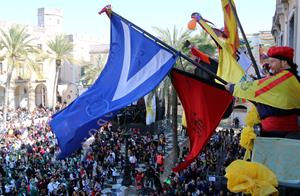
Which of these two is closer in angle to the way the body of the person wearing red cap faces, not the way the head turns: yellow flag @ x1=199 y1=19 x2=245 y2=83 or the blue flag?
the blue flag

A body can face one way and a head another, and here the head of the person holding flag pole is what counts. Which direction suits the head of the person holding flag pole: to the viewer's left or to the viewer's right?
to the viewer's left

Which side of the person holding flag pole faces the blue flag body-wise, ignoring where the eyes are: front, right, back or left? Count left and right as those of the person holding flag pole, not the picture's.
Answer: front

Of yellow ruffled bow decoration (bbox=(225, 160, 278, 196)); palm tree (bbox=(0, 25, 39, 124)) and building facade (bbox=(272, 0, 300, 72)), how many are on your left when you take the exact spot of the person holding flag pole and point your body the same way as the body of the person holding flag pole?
1

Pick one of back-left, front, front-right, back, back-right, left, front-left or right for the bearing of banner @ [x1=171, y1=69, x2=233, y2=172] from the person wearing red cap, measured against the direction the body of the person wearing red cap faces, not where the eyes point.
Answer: front-right

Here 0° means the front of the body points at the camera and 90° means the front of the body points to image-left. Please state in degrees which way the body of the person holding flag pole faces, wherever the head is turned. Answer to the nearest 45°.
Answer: approximately 90°

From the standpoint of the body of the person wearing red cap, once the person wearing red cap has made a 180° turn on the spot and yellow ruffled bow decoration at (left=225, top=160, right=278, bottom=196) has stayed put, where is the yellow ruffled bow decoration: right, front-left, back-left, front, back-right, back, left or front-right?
right

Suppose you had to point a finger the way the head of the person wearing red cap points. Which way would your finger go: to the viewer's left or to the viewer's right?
to the viewer's left

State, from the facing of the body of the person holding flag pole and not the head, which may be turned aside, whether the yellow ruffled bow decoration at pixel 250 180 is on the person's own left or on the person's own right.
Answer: on the person's own left
